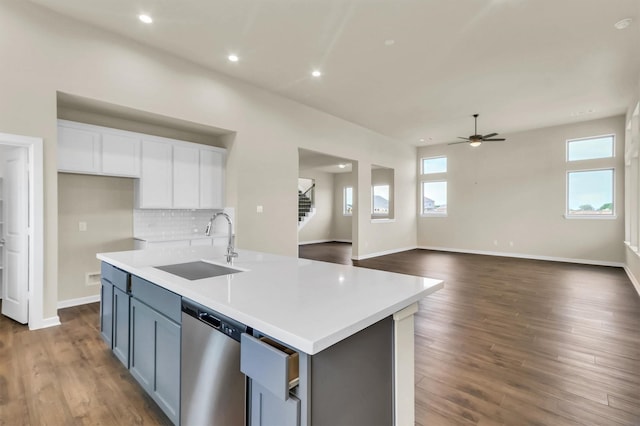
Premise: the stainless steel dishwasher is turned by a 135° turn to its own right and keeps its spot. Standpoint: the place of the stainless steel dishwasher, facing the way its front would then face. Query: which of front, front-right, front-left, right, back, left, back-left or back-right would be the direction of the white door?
front-left

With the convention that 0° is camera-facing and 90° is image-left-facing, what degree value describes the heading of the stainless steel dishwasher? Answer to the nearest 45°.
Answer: approximately 45°

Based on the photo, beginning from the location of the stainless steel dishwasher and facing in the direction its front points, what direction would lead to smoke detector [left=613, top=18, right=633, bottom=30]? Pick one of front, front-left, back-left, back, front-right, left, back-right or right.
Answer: back-left

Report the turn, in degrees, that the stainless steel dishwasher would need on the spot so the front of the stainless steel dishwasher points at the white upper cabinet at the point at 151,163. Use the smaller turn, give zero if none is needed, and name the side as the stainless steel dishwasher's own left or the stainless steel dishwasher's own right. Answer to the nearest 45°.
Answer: approximately 135° to the stainless steel dishwasher's own right

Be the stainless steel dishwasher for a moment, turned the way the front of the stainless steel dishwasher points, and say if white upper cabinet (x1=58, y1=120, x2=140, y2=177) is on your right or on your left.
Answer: on your right
